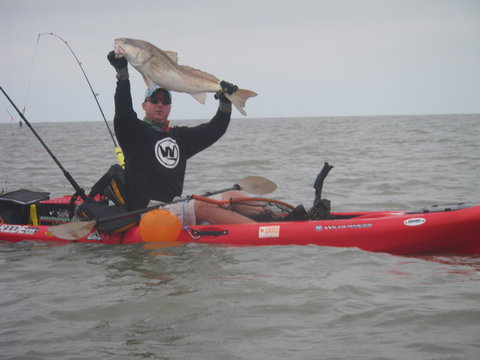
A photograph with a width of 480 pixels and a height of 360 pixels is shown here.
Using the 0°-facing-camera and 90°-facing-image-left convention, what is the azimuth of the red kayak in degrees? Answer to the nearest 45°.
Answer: approximately 270°

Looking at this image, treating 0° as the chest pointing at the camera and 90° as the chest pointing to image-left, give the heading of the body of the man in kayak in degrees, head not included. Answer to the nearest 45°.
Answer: approximately 315°
